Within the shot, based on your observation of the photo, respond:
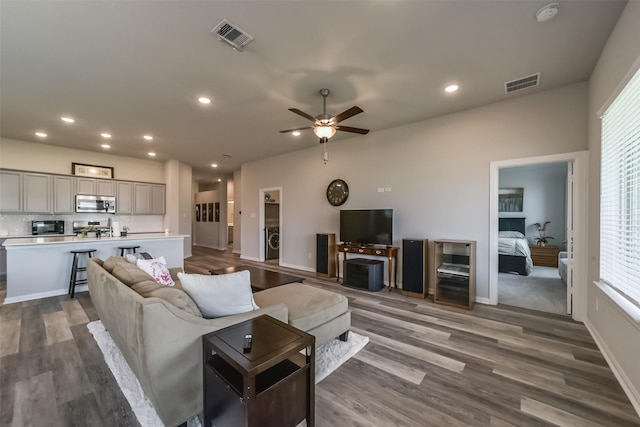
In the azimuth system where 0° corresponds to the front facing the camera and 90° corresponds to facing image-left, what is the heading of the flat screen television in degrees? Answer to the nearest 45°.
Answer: approximately 45°

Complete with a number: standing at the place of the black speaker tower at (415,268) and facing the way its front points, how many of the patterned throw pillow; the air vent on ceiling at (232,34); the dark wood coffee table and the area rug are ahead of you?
4

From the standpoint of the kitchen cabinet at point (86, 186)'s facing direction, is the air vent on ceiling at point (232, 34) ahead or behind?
ahead

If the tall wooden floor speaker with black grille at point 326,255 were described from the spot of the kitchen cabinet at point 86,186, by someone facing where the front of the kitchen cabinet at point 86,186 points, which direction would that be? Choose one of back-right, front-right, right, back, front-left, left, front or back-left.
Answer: front-left

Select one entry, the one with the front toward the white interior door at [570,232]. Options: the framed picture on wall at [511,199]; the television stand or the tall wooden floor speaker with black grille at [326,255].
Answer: the framed picture on wall

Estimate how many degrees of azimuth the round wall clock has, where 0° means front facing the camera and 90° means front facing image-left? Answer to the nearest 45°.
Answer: approximately 45°

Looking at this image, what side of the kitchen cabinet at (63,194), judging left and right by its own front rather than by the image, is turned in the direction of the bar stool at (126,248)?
front

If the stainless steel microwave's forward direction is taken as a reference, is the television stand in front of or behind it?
in front

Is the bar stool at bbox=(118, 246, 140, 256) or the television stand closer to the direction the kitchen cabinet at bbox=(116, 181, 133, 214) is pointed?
the bar stool

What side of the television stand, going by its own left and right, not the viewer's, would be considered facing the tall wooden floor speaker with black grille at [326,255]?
right
